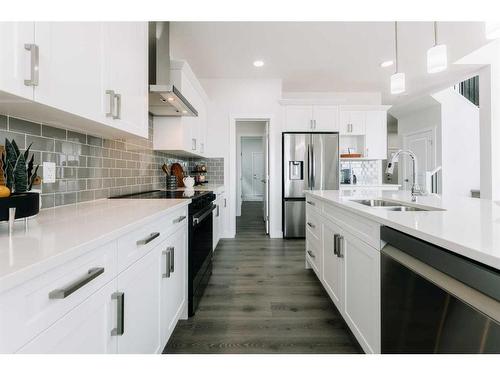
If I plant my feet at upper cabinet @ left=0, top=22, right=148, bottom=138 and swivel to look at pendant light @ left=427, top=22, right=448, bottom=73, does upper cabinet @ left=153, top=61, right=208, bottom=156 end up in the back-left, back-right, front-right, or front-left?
front-left

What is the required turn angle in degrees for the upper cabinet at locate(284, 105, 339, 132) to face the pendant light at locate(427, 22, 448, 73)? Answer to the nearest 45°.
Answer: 0° — it already faces it

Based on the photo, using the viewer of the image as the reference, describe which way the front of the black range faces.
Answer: facing to the right of the viewer

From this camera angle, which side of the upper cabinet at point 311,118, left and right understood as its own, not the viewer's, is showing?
front

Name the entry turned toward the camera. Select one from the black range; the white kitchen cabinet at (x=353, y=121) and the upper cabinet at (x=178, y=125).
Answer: the white kitchen cabinet

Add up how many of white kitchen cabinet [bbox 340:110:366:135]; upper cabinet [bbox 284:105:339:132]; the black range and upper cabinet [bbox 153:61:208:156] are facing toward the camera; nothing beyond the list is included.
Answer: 2

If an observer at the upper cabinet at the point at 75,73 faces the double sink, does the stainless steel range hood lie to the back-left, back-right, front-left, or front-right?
front-left

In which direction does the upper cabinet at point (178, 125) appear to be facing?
to the viewer's right

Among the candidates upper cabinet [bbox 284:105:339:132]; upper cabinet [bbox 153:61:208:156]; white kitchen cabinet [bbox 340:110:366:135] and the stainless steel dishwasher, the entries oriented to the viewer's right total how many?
1

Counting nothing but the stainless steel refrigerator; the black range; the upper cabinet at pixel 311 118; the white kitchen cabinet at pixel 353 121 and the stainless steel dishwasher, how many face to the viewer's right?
1

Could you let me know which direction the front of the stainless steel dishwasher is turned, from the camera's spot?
facing the viewer and to the left of the viewer
